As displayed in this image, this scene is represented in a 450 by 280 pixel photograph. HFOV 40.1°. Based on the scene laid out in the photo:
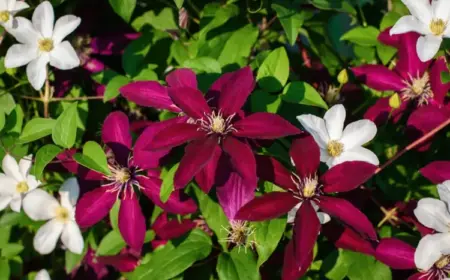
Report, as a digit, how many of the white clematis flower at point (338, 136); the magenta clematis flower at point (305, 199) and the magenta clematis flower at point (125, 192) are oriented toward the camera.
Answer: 3

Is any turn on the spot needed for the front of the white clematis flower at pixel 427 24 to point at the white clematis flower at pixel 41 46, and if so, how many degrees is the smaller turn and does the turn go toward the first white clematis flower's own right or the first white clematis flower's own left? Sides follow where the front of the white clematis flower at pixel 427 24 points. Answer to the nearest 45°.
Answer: approximately 90° to the first white clematis flower's own right

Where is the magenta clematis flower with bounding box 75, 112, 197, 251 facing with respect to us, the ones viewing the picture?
facing the viewer

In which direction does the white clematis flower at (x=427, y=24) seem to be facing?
toward the camera

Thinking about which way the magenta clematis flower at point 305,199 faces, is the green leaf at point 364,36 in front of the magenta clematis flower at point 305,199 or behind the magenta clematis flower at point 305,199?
behind

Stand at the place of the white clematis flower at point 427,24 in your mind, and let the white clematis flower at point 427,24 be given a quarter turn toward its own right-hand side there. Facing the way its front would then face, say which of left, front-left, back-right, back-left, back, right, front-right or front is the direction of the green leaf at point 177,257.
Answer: front-left

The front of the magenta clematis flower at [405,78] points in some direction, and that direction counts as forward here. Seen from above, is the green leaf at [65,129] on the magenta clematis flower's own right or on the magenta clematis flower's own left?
on the magenta clematis flower's own right

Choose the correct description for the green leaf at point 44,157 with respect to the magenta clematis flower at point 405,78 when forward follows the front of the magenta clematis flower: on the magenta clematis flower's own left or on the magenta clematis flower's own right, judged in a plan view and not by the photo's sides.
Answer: on the magenta clematis flower's own right
